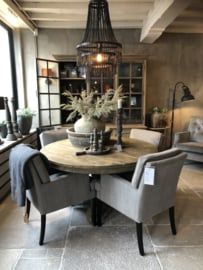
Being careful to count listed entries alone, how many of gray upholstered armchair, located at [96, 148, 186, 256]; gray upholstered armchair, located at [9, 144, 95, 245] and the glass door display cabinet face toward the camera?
1

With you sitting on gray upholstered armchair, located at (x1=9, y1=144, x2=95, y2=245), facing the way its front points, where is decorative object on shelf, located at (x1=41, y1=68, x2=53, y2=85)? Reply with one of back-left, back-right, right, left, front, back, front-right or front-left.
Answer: front-left

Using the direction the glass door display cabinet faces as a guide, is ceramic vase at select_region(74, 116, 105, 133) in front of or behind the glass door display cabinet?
in front

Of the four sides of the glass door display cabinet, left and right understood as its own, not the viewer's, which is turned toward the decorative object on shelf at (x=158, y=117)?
left

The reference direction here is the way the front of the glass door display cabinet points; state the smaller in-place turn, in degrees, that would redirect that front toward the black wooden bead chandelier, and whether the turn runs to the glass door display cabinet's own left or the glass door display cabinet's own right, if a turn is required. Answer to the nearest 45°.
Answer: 0° — it already faces it

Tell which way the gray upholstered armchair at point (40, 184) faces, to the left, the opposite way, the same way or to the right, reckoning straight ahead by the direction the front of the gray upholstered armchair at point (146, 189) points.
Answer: to the right

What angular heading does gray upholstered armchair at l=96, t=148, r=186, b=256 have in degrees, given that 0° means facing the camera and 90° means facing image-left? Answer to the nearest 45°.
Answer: approximately 135°

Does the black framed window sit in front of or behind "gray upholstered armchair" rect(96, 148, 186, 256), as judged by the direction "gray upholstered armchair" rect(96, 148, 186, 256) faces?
in front

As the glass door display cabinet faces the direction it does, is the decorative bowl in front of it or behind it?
in front

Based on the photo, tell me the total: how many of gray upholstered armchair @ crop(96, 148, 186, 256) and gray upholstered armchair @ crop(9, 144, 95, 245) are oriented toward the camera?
0

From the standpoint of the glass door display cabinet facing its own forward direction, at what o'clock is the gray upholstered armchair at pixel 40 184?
The gray upholstered armchair is roughly at 12 o'clock from the glass door display cabinet.

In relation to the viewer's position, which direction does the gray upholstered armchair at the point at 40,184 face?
facing away from the viewer and to the right of the viewer

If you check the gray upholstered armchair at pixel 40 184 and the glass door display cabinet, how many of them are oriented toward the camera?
1

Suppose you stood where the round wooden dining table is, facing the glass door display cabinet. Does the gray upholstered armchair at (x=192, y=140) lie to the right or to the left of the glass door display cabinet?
right

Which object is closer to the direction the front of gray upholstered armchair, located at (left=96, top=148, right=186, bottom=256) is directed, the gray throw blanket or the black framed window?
the black framed window
